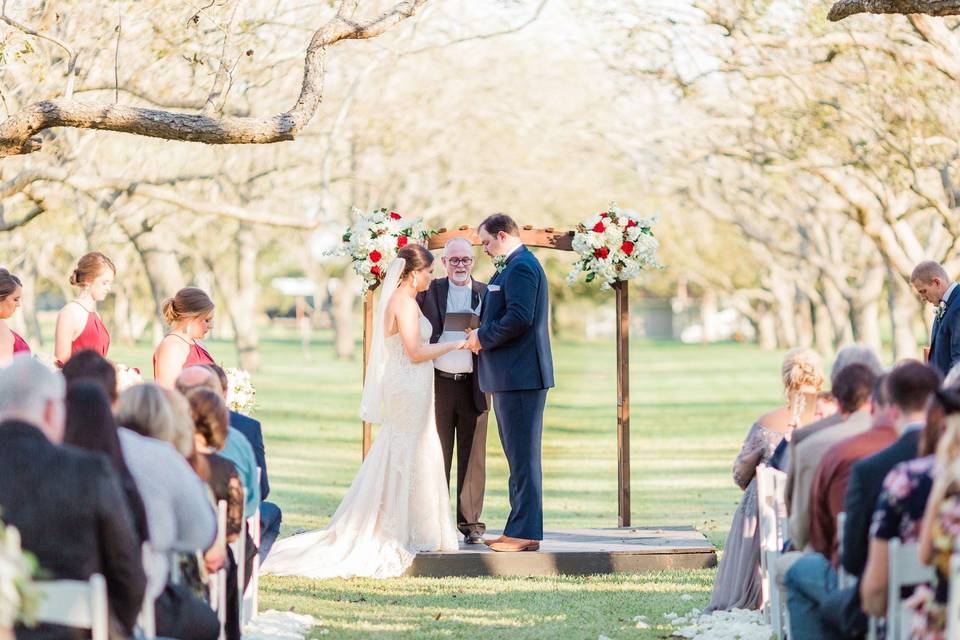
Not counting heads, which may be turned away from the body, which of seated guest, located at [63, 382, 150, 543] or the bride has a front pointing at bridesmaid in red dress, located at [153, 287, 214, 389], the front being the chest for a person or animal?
the seated guest

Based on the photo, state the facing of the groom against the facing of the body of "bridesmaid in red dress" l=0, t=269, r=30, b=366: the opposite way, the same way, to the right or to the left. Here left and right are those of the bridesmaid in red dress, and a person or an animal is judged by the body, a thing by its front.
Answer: the opposite way

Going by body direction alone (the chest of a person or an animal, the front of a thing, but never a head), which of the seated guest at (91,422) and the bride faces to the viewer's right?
the bride

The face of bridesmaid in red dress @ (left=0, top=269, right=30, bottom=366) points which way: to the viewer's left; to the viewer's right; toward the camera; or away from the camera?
to the viewer's right

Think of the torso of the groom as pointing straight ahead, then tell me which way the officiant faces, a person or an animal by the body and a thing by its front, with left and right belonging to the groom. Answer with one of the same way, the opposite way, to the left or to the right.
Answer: to the left

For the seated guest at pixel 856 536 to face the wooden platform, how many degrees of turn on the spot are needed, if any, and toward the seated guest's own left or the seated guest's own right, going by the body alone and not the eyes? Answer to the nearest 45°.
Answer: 0° — they already face it

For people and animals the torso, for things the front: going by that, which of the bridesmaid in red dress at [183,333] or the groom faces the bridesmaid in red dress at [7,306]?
the groom

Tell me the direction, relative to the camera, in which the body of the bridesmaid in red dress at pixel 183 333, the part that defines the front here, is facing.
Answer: to the viewer's right

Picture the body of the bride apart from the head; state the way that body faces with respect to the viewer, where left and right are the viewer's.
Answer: facing to the right of the viewer

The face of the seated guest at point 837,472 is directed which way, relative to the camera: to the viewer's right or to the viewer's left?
to the viewer's left

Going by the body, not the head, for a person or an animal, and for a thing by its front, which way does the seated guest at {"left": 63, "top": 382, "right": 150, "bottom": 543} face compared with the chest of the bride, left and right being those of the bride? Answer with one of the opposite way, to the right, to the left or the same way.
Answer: to the left

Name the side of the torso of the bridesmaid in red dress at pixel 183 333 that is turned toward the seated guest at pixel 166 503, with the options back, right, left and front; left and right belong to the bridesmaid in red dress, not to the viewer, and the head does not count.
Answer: right

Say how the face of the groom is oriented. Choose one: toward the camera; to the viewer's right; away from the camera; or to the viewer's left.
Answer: to the viewer's left

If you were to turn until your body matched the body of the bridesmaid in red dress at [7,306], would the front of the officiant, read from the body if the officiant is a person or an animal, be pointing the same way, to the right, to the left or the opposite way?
to the right

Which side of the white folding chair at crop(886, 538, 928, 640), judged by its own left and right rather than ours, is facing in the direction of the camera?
back

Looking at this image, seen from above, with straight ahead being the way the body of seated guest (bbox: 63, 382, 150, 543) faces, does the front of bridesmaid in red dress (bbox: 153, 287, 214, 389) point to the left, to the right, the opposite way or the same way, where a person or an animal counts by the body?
to the right

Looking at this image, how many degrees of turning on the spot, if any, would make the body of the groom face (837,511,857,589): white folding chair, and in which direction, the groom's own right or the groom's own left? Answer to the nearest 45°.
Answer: approximately 90° to the groom's own left
